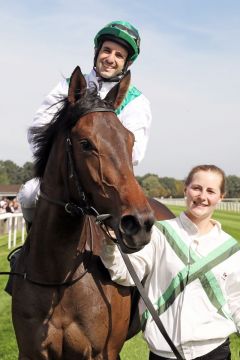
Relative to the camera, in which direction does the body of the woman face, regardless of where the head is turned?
toward the camera

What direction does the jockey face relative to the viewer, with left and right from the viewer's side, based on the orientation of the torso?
facing the viewer

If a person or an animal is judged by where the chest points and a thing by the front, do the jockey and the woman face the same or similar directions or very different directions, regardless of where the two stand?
same or similar directions

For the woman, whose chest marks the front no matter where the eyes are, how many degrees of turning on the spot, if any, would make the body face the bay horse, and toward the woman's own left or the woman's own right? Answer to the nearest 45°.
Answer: approximately 90° to the woman's own right

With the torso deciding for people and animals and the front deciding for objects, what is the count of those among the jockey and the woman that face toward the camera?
2
